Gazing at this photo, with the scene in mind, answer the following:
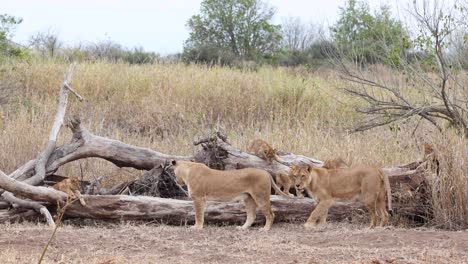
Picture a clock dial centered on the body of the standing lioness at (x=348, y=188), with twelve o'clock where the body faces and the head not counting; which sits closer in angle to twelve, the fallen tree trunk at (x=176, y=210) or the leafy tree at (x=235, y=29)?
the fallen tree trunk

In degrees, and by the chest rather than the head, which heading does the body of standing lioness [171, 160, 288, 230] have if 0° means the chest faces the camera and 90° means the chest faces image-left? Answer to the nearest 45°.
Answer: approximately 90°

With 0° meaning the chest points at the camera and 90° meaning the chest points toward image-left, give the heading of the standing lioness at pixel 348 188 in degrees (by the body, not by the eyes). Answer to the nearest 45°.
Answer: approximately 90°

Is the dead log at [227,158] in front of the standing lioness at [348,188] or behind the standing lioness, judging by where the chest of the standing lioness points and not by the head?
in front

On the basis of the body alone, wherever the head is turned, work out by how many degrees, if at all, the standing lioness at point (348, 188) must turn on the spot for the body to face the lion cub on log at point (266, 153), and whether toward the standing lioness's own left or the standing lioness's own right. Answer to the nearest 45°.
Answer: approximately 45° to the standing lioness's own right

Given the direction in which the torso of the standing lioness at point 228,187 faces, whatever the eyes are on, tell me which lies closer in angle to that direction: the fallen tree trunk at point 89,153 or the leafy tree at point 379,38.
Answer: the fallen tree trunk

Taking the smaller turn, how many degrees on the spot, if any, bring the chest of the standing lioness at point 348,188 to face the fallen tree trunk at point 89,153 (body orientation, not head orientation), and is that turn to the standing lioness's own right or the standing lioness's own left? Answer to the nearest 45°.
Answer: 0° — it already faces it
